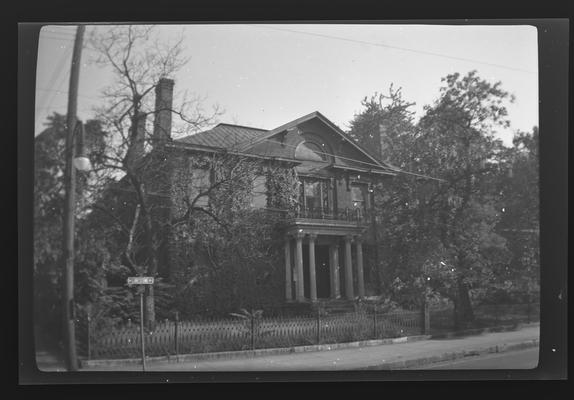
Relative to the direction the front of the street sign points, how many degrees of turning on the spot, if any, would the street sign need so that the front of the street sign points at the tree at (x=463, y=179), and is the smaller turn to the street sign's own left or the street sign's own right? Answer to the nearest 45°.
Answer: approximately 90° to the street sign's own left

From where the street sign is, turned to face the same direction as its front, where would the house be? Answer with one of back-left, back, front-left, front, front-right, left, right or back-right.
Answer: left

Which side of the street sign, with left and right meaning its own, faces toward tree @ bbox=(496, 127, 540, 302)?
left

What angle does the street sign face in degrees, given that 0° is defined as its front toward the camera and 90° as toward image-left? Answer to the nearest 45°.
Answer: approximately 0°
